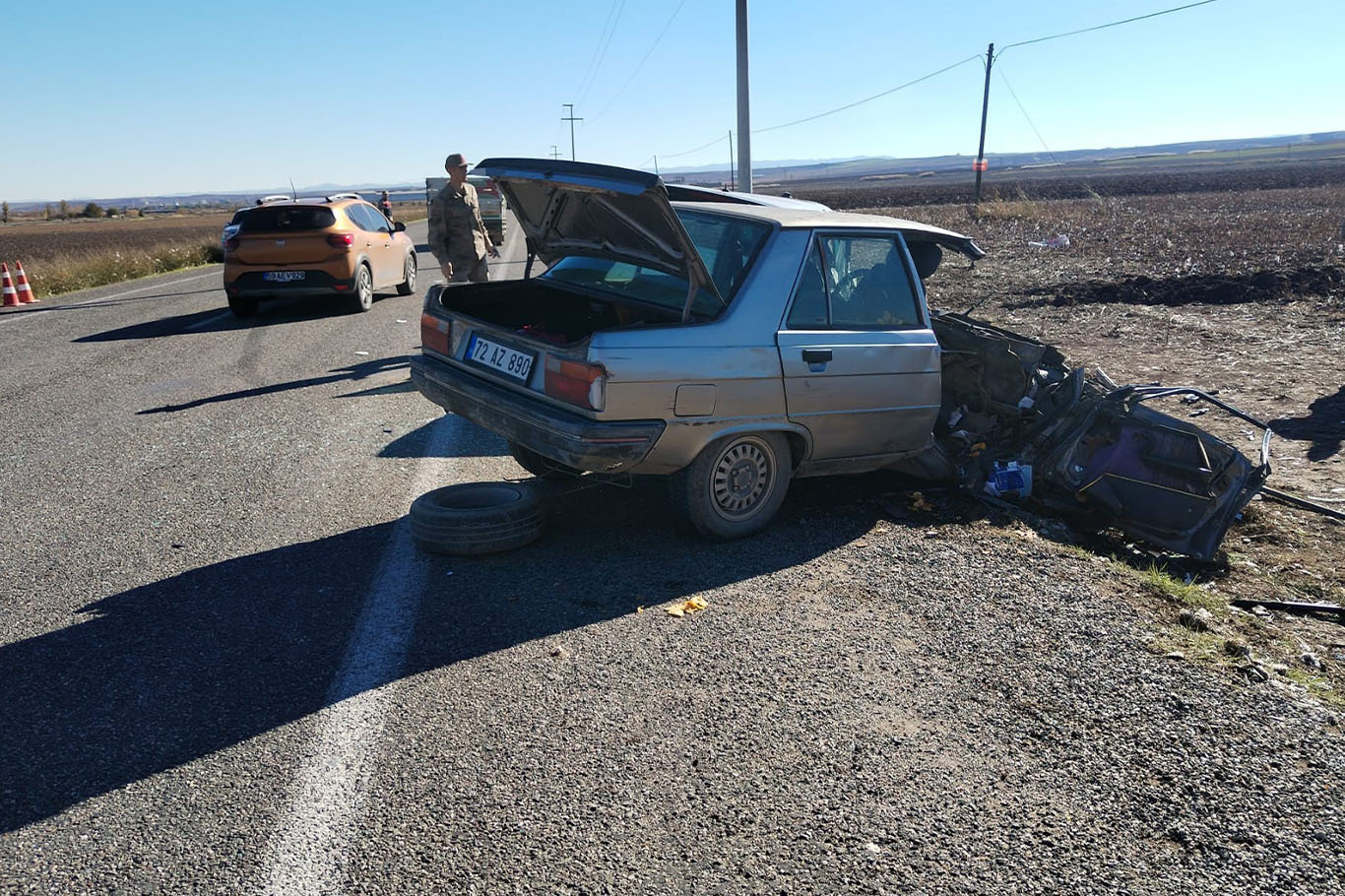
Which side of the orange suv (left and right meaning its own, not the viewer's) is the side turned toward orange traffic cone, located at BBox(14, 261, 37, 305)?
left

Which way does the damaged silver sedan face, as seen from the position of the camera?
facing away from the viewer and to the right of the viewer

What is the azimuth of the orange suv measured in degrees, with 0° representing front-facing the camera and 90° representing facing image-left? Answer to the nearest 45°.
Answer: approximately 225°

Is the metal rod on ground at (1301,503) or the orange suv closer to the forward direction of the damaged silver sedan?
the metal rod on ground

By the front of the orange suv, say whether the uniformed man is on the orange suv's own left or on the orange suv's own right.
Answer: on the orange suv's own right

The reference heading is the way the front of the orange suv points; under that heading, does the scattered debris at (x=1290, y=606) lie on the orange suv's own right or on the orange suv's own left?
on the orange suv's own right

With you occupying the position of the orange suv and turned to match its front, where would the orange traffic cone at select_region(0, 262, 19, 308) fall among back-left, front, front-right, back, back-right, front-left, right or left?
left

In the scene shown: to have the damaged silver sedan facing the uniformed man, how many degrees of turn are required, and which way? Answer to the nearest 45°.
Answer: approximately 90° to its left

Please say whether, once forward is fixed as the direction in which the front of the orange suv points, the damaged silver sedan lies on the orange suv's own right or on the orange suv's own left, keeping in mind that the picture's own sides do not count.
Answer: on the orange suv's own right

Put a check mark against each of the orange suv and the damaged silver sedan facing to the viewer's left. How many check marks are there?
0
